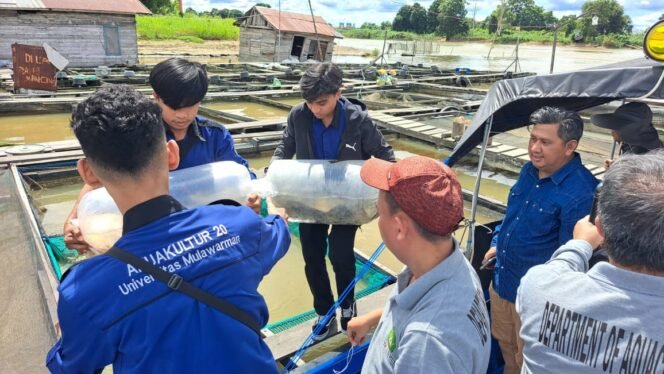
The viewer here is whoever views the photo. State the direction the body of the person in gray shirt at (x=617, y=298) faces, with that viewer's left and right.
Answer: facing away from the viewer

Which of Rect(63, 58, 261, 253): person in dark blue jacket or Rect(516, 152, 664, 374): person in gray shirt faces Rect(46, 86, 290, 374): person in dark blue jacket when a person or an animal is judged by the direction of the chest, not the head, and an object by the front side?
Rect(63, 58, 261, 253): person in dark blue jacket

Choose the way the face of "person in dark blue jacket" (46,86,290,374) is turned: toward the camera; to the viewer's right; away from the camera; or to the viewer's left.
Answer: away from the camera

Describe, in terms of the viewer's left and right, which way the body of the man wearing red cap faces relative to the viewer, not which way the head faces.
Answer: facing to the left of the viewer

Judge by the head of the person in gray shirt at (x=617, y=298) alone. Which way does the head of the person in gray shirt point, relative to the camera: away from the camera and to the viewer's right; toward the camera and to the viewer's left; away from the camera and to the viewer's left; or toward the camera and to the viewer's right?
away from the camera and to the viewer's left

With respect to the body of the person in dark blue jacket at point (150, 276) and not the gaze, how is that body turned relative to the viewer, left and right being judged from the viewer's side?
facing away from the viewer

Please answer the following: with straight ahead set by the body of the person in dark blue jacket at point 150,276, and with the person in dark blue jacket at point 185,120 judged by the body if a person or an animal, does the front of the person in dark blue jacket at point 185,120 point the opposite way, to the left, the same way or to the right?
the opposite way

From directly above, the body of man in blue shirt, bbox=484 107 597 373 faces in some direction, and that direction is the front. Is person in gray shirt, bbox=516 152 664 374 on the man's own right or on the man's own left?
on the man's own left
